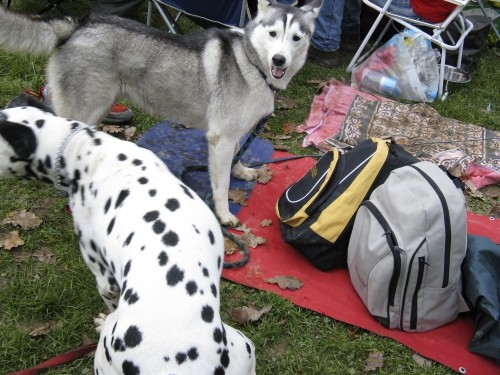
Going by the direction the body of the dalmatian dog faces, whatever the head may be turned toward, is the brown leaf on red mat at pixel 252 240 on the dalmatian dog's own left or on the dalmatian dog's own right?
on the dalmatian dog's own right

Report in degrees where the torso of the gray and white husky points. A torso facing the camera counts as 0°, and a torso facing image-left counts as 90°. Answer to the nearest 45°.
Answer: approximately 270°

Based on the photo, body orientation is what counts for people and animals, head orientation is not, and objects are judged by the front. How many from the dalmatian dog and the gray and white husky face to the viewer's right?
1

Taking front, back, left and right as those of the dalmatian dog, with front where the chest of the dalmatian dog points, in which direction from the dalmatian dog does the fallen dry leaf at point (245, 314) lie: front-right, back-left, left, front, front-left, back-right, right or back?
right

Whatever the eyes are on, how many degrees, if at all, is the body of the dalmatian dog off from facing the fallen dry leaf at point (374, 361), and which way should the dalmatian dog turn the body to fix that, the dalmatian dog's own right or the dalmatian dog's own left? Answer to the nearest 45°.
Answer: approximately 135° to the dalmatian dog's own right

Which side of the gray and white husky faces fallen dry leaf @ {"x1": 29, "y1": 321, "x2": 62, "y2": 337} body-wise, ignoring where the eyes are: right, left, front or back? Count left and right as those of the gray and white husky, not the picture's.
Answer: right

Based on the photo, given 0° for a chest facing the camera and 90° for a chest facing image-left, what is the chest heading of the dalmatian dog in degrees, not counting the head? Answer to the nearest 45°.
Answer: approximately 135°

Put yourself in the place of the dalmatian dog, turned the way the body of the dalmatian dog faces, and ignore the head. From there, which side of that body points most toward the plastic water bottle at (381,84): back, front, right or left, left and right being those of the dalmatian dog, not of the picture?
right

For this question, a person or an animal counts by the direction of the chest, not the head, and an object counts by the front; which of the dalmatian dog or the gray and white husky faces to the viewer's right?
the gray and white husky

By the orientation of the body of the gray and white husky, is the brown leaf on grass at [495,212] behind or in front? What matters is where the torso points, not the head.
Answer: in front

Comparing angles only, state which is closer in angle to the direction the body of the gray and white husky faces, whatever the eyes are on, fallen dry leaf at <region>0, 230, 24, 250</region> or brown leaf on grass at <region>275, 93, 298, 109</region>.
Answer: the brown leaf on grass

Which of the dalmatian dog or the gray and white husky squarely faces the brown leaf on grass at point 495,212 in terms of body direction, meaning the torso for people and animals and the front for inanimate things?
the gray and white husky

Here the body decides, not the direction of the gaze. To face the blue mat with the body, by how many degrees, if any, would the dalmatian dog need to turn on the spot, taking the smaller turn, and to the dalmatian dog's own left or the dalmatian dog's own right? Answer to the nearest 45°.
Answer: approximately 45° to the dalmatian dog's own right

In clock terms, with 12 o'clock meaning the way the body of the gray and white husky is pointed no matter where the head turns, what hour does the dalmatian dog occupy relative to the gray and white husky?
The dalmatian dog is roughly at 3 o'clock from the gray and white husky.
